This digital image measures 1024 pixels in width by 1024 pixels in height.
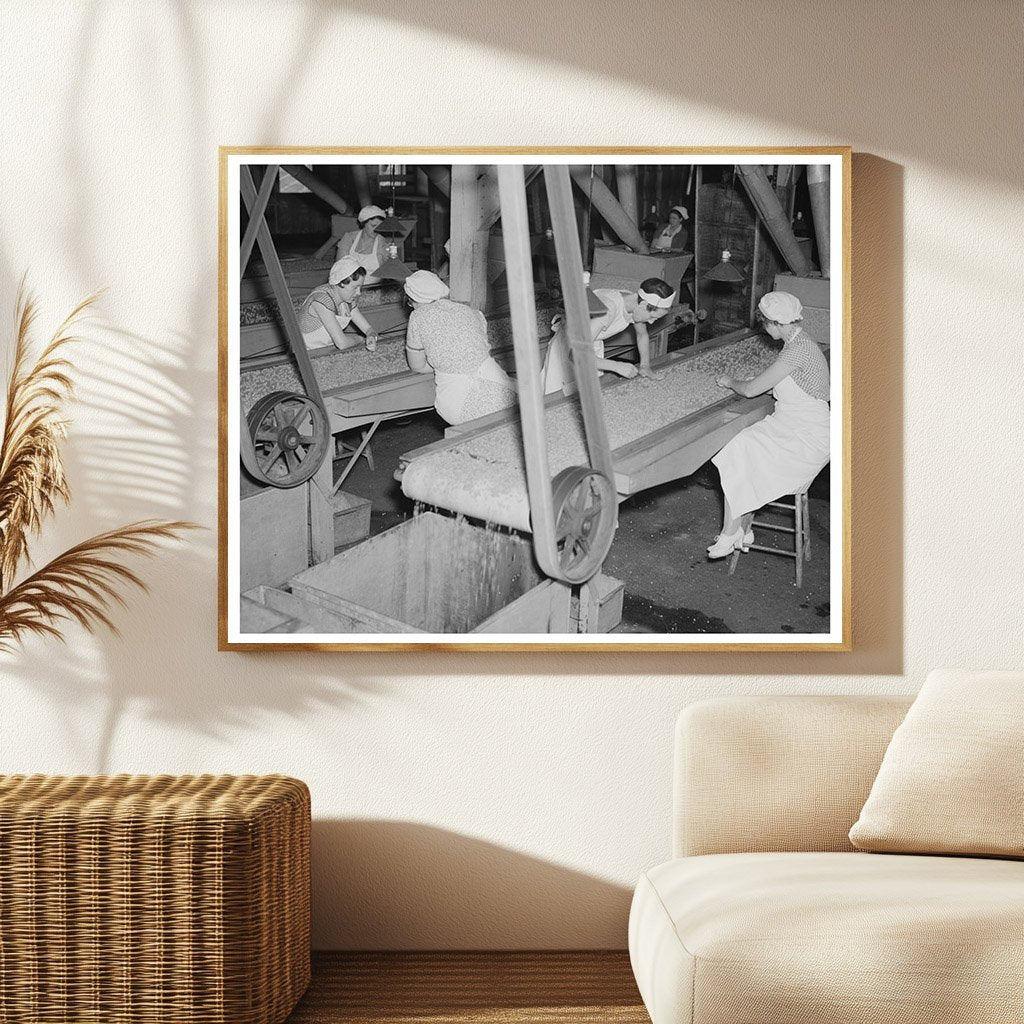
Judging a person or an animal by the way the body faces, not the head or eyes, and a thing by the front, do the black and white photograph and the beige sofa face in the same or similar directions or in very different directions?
same or similar directions

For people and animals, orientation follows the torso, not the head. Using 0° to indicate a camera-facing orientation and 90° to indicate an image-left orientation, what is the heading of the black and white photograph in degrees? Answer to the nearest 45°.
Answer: approximately 0°

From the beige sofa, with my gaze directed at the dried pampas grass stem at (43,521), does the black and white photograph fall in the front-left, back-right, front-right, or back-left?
front-right

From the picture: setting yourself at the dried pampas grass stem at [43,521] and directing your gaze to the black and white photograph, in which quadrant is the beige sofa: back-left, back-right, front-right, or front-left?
front-right

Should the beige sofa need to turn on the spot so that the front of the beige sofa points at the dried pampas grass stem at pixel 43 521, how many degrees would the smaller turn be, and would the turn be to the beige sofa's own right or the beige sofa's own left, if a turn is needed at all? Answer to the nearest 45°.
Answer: approximately 90° to the beige sofa's own right

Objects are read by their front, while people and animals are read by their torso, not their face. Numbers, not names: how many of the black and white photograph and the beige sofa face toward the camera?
2

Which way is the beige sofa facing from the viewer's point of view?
toward the camera

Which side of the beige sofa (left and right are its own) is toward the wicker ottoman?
right
